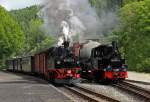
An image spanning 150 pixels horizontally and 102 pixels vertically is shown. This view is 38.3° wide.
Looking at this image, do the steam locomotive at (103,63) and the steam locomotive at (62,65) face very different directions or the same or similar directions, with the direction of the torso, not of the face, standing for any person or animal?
same or similar directions

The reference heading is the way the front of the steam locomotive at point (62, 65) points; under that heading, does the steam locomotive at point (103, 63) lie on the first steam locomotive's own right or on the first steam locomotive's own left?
on the first steam locomotive's own left

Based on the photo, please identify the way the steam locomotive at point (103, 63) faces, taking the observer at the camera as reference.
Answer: facing the viewer and to the right of the viewer

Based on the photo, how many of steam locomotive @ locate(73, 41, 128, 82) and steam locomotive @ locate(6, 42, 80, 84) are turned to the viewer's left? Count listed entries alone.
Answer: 0

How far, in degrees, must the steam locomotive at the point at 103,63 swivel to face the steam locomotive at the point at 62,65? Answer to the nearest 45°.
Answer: approximately 90° to its right

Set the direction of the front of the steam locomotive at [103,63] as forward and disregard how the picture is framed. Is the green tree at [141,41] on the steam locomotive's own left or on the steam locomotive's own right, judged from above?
on the steam locomotive's own left
